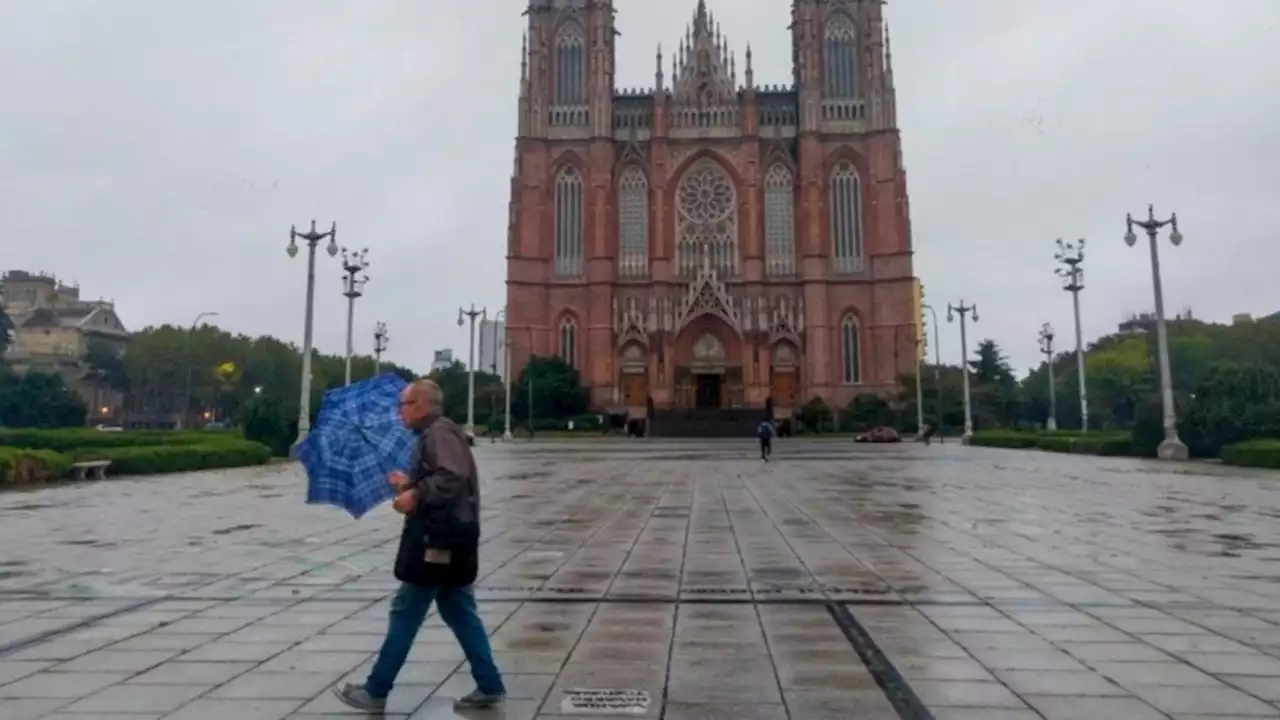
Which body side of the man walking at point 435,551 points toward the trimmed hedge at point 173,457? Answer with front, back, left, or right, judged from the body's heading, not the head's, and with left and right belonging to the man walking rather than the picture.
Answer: right

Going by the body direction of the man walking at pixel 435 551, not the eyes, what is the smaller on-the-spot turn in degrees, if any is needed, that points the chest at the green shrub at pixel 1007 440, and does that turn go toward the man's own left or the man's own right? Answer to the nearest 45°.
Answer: approximately 135° to the man's own right

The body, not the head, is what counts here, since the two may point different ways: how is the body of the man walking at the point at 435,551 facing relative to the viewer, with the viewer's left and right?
facing to the left of the viewer

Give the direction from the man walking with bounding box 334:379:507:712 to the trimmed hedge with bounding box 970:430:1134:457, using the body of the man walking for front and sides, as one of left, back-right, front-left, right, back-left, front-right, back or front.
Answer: back-right

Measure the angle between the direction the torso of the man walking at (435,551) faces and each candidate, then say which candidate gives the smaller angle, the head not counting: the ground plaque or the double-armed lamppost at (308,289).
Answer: the double-armed lamppost

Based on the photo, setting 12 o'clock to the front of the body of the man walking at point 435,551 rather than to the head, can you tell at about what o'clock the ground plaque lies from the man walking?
The ground plaque is roughly at 6 o'clock from the man walking.

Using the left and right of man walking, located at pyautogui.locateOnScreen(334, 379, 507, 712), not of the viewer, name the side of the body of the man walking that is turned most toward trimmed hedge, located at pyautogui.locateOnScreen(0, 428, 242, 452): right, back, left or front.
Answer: right

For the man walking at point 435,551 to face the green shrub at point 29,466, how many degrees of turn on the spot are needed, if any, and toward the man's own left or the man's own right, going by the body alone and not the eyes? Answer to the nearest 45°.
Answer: approximately 45° to the man's own right
